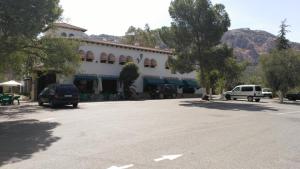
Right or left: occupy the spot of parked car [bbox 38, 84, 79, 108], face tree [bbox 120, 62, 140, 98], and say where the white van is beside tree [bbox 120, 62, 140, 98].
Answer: right

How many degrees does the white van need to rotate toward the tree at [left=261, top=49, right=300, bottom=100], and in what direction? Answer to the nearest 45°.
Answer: approximately 135° to its right

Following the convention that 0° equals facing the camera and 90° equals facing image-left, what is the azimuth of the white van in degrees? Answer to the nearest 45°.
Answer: approximately 135°

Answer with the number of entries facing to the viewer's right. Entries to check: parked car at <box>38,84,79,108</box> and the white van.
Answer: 0
